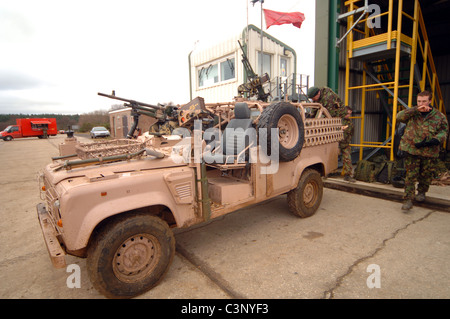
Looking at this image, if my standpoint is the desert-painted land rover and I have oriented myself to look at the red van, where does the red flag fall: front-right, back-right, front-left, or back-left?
front-right

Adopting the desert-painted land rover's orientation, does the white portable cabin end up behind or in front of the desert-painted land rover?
behind

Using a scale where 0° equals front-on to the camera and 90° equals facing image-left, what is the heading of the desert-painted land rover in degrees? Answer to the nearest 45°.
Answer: approximately 45°

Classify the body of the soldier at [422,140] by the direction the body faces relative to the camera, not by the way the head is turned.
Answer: toward the camera

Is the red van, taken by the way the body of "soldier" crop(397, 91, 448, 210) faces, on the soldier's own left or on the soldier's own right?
on the soldier's own right

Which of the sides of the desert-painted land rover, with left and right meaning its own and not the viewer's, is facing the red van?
right

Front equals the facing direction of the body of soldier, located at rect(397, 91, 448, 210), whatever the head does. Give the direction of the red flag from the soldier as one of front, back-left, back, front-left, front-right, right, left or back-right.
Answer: back-right

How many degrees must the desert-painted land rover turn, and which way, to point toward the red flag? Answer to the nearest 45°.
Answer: approximately 180°
